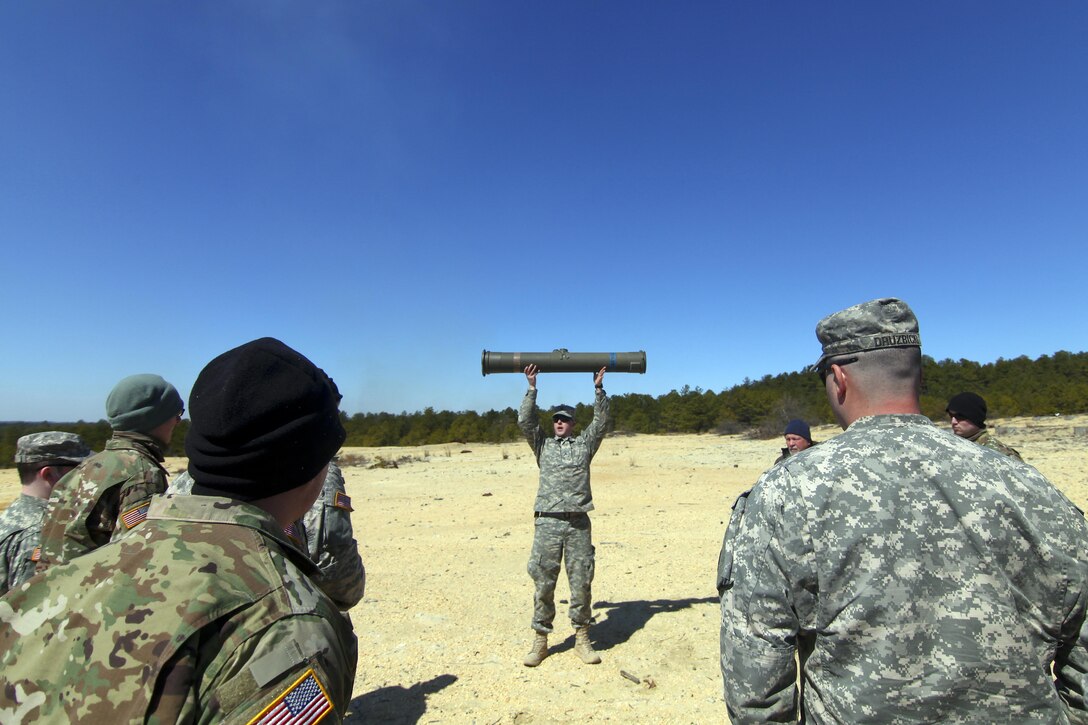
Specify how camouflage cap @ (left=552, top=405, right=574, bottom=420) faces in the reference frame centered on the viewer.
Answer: facing the viewer
